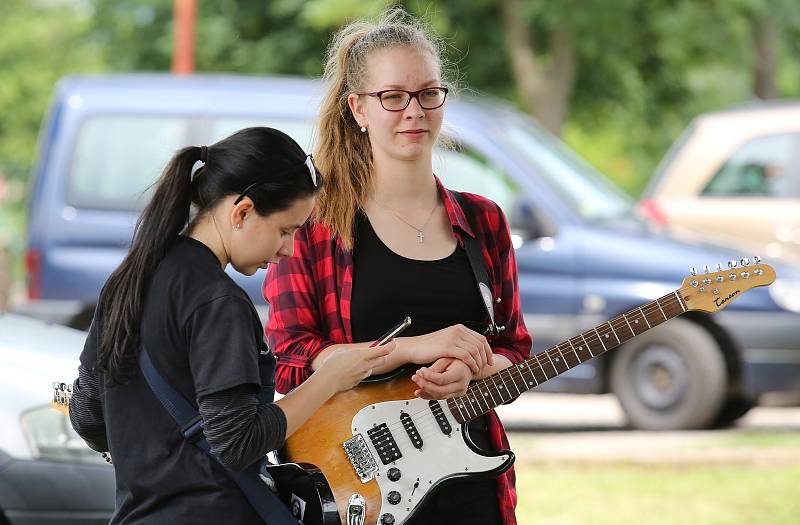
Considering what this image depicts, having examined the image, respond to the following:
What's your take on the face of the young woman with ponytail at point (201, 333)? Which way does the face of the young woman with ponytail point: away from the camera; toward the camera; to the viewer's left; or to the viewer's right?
to the viewer's right

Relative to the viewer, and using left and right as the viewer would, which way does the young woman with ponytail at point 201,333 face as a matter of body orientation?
facing away from the viewer and to the right of the viewer
